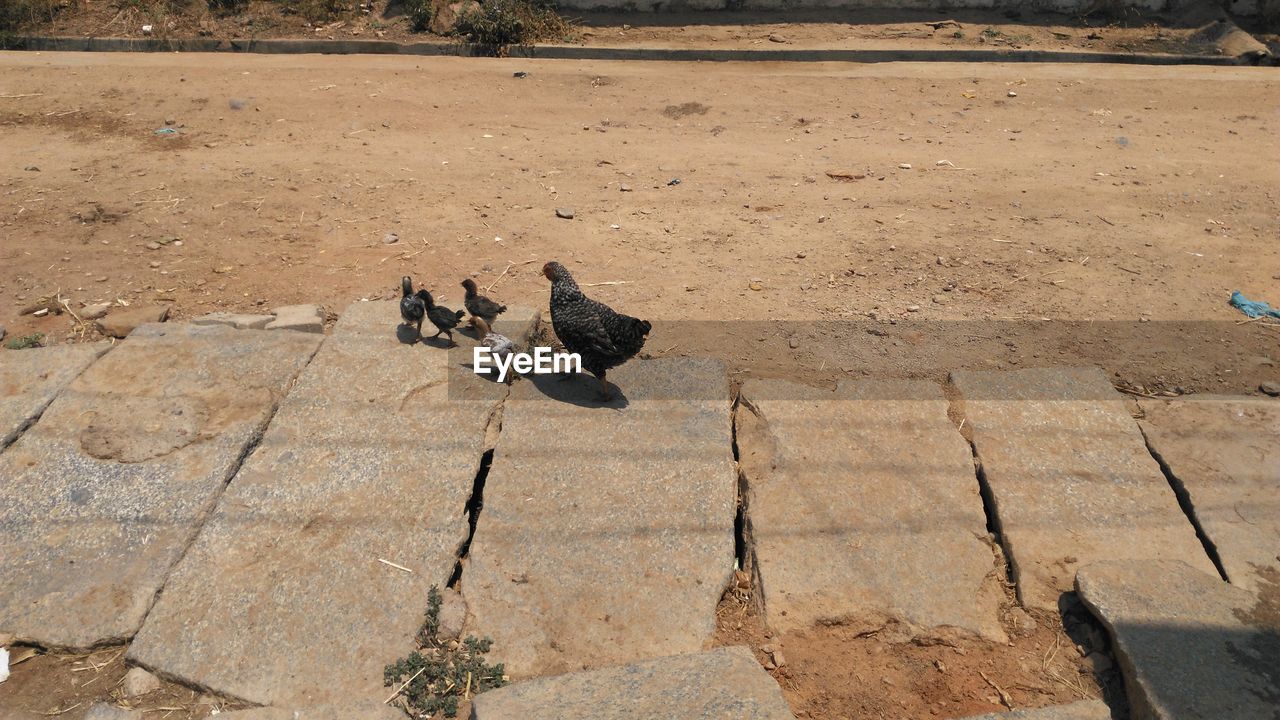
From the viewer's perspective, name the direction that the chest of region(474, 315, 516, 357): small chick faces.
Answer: to the viewer's left

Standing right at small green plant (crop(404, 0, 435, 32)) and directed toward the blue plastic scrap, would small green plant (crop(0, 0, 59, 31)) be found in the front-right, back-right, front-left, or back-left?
back-right

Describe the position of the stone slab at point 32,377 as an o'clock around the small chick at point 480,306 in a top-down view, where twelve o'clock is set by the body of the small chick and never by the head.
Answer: The stone slab is roughly at 12 o'clock from the small chick.

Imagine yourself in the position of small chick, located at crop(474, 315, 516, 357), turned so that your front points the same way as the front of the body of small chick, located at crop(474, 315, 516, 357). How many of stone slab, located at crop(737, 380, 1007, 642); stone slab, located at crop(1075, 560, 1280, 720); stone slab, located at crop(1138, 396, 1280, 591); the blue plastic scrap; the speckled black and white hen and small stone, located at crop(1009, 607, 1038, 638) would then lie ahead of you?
0

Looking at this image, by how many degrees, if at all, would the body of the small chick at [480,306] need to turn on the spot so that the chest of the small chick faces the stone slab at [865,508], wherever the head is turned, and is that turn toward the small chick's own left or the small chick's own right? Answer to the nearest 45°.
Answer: approximately 135° to the small chick's own left

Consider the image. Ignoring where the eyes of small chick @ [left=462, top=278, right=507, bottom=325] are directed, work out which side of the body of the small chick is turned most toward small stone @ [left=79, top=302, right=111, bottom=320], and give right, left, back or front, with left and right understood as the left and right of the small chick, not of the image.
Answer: front

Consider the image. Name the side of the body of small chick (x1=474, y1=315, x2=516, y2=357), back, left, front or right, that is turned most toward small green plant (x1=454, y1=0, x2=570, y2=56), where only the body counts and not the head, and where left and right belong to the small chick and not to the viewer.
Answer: right

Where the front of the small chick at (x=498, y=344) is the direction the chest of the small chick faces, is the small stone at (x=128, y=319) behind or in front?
in front

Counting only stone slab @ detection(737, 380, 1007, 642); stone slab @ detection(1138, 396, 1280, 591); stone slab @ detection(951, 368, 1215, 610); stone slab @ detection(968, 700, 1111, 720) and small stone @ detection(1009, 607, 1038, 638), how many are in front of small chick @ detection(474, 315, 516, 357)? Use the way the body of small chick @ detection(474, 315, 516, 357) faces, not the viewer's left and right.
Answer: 0

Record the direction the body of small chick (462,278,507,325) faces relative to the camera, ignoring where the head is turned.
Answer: to the viewer's left

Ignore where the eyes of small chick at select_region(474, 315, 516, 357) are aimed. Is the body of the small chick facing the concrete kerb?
no

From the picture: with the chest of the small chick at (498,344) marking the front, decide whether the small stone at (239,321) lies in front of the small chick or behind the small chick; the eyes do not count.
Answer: in front

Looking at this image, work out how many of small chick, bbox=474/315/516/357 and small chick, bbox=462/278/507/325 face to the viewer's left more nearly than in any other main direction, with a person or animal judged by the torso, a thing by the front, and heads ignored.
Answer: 2

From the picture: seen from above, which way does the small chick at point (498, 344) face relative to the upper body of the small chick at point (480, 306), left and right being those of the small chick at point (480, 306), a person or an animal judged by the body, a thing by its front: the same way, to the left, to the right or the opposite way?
the same way
